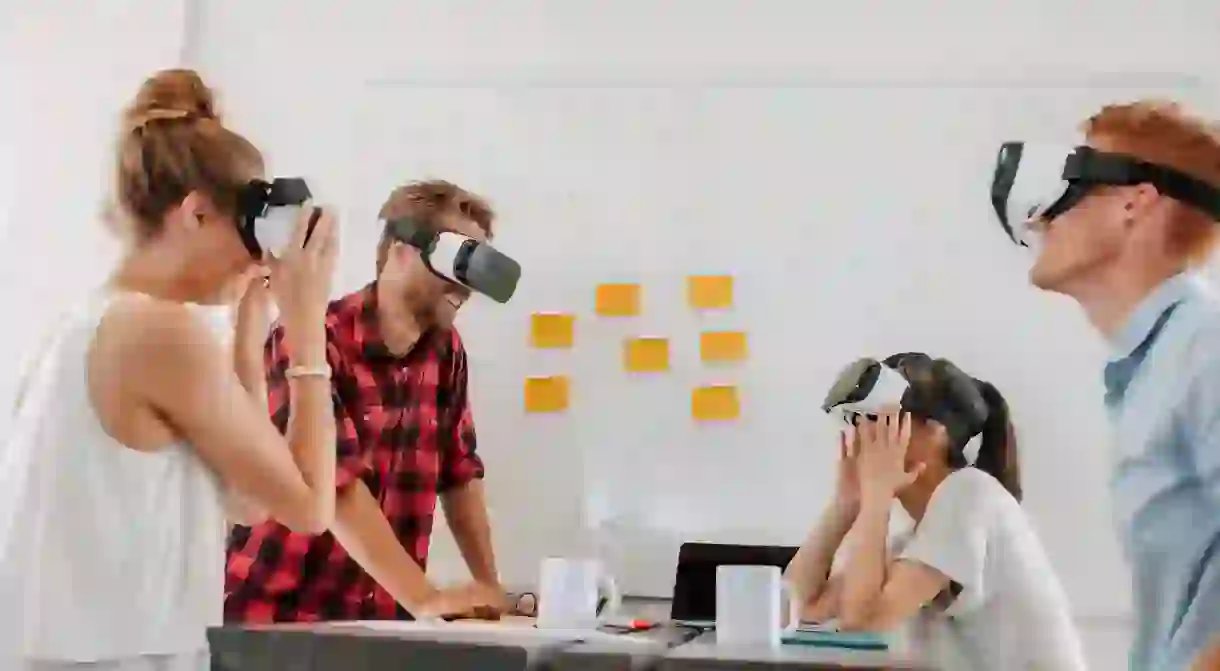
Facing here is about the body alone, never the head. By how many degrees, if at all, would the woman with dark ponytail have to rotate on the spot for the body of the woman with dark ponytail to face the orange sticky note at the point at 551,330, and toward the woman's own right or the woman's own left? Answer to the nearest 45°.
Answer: approximately 45° to the woman's own right

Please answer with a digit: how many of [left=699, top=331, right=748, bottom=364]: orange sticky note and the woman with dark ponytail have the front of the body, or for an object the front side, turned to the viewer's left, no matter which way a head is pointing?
1

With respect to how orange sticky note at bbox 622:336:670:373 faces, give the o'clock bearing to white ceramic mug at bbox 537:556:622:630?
The white ceramic mug is roughly at 12 o'clock from the orange sticky note.

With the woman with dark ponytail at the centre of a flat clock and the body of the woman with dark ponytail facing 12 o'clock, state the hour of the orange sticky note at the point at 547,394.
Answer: The orange sticky note is roughly at 1 o'clock from the woman with dark ponytail.

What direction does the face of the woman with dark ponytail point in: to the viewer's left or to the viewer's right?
to the viewer's left

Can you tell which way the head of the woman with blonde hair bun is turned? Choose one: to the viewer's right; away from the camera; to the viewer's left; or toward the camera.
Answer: to the viewer's right

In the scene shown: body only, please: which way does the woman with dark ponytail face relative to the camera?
to the viewer's left

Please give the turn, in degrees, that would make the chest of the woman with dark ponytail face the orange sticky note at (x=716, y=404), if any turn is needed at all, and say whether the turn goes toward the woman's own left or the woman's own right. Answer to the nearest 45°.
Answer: approximately 45° to the woman's own right

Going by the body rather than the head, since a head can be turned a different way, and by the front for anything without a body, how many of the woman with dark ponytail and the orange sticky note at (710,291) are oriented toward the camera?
1
